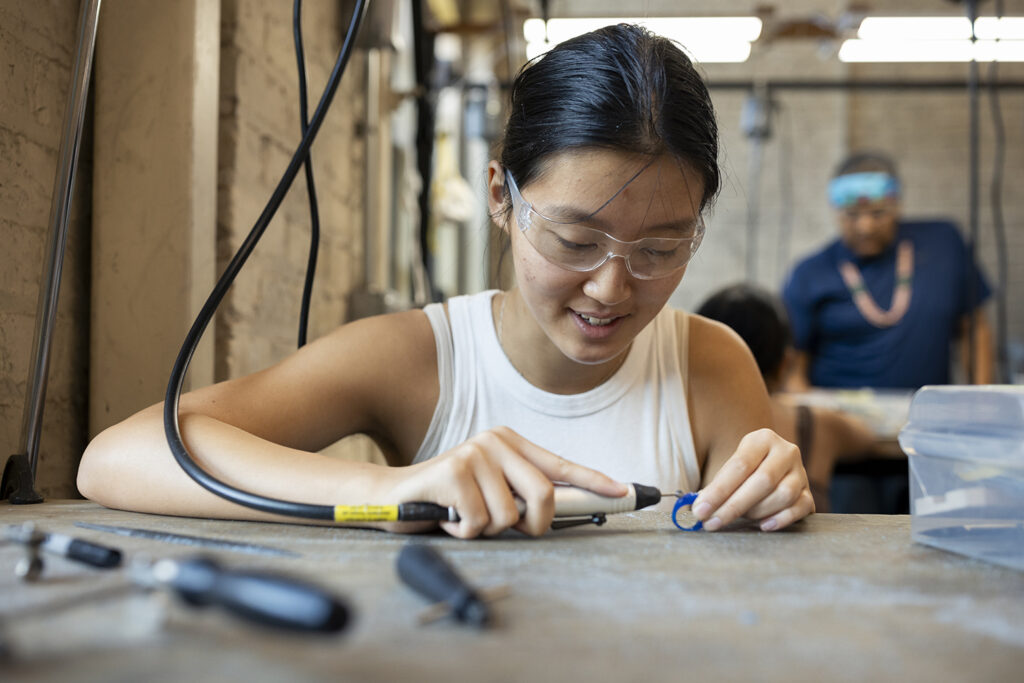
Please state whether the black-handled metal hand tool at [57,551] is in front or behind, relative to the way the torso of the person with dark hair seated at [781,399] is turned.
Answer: behind

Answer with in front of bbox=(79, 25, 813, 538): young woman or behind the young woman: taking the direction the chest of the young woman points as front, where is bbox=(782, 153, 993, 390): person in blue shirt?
behind

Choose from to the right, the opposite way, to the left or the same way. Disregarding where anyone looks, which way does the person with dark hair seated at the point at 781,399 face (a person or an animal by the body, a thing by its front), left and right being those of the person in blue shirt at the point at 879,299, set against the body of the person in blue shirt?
the opposite way

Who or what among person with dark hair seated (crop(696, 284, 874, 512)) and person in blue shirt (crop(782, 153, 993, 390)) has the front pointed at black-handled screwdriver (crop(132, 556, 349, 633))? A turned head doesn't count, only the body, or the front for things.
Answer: the person in blue shirt

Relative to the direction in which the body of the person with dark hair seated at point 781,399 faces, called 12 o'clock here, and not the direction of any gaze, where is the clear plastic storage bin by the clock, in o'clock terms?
The clear plastic storage bin is roughly at 6 o'clock from the person with dark hair seated.

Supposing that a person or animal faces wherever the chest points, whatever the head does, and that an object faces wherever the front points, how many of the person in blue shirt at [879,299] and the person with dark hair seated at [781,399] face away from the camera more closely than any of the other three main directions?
1

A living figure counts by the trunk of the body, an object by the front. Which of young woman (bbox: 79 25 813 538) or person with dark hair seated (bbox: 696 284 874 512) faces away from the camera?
the person with dark hair seated

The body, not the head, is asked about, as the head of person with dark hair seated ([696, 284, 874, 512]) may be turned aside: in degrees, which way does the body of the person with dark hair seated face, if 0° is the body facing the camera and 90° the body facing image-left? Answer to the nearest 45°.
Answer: approximately 180°

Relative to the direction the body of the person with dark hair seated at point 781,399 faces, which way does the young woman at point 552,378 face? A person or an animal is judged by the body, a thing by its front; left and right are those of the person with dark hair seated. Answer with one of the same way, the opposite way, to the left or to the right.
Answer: the opposite way
